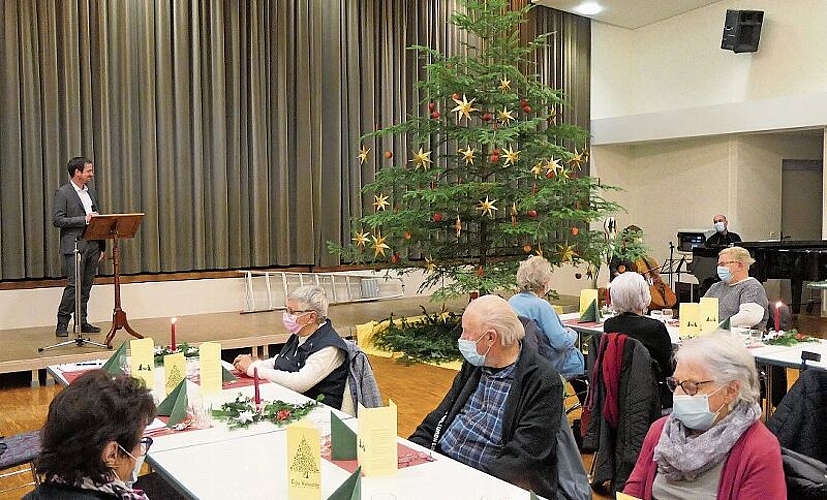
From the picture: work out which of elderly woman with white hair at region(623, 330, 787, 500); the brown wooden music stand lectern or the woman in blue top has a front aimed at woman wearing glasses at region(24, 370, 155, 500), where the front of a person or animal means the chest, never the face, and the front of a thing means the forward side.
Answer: the elderly woman with white hair

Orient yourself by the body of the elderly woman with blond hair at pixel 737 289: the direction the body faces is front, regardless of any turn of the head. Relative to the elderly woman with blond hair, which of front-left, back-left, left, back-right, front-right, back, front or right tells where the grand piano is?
back-right

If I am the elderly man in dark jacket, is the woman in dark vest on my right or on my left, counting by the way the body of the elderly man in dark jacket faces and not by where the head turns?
on my right

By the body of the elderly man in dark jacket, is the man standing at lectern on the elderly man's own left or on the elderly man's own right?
on the elderly man's own right

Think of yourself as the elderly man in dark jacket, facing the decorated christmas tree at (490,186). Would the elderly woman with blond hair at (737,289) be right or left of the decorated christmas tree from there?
right

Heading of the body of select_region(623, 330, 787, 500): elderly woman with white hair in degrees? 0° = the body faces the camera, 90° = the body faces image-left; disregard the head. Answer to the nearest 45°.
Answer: approximately 45°

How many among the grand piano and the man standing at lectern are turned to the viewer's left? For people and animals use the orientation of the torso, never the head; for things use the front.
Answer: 1

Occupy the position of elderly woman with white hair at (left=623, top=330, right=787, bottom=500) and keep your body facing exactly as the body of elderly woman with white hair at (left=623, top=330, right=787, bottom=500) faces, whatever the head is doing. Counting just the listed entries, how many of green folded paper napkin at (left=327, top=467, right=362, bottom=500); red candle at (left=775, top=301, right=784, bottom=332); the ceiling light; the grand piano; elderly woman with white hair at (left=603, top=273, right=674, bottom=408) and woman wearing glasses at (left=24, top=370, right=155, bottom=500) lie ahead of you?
2

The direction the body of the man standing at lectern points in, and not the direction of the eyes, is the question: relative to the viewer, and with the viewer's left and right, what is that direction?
facing the viewer and to the right of the viewer

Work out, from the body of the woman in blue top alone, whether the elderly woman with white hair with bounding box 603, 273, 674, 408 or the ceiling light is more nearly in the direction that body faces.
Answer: the ceiling light

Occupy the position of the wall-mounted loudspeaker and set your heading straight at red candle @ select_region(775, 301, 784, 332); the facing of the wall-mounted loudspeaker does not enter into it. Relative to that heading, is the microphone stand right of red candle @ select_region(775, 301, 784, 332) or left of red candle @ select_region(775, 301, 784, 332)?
right

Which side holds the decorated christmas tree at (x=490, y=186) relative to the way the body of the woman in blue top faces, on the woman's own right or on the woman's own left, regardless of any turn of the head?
on the woman's own left

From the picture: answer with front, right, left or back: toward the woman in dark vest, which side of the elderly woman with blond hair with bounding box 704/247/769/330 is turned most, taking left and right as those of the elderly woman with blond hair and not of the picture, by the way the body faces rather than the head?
front

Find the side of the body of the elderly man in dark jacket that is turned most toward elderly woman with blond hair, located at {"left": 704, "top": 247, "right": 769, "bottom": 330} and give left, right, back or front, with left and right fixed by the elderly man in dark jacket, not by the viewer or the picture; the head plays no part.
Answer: back

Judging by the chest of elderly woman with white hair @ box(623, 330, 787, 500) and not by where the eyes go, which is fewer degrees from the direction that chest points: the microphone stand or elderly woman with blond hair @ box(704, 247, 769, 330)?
the microphone stand
